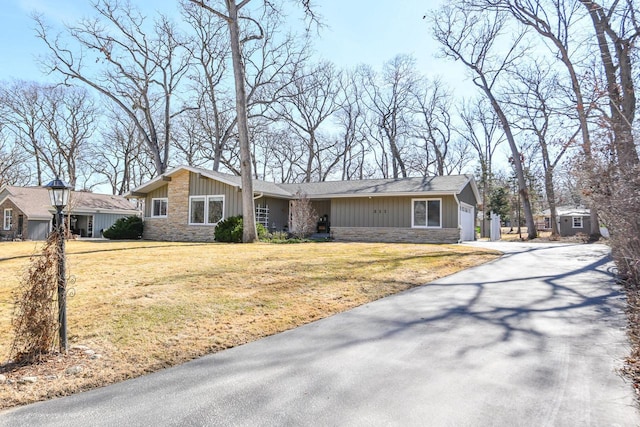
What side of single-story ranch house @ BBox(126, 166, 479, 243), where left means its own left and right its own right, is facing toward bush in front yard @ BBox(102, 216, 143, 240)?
right

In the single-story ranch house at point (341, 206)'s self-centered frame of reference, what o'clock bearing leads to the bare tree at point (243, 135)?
The bare tree is roughly at 2 o'clock from the single-story ranch house.

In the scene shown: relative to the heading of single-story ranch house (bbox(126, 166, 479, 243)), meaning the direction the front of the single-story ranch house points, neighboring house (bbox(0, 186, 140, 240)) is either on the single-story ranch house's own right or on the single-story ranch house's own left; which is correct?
on the single-story ranch house's own right

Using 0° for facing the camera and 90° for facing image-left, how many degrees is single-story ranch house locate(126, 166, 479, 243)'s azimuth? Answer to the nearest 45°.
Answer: approximately 0°

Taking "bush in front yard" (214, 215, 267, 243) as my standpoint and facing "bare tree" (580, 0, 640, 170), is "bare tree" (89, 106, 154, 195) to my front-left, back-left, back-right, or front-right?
back-left

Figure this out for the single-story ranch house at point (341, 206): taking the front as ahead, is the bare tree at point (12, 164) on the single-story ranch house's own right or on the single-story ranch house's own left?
on the single-story ranch house's own right

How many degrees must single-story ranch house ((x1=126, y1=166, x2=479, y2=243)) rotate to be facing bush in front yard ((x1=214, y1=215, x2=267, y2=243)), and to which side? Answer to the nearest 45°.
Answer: approximately 90° to its right

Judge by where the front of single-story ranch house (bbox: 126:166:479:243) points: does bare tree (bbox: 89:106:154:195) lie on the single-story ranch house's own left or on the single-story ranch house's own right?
on the single-story ranch house's own right

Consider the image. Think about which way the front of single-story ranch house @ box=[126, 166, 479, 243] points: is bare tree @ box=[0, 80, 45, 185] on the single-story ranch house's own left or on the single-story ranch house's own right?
on the single-story ranch house's own right
